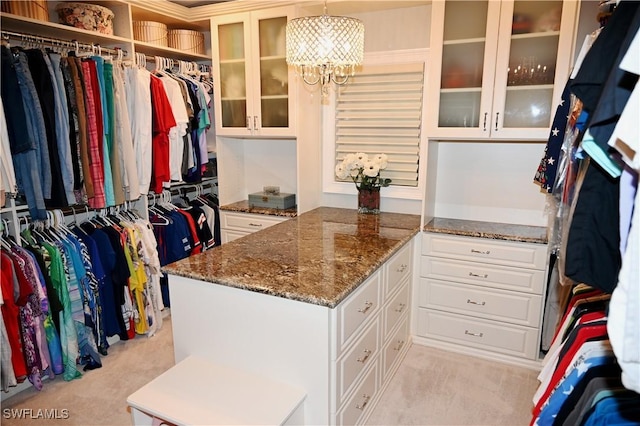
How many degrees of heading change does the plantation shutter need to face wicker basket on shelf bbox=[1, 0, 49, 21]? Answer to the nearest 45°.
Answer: approximately 45° to its right

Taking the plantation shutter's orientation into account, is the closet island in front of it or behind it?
in front

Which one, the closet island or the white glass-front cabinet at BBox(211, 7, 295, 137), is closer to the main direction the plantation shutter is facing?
the closet island

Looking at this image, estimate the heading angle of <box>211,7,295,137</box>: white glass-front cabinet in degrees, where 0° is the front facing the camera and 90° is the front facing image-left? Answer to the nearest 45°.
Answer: approximately 0°

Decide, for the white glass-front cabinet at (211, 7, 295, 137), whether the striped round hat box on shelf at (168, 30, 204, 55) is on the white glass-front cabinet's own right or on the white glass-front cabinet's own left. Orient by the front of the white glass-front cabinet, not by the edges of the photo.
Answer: on the white glass-front cabinet's own right

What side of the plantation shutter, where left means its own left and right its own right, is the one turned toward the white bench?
front

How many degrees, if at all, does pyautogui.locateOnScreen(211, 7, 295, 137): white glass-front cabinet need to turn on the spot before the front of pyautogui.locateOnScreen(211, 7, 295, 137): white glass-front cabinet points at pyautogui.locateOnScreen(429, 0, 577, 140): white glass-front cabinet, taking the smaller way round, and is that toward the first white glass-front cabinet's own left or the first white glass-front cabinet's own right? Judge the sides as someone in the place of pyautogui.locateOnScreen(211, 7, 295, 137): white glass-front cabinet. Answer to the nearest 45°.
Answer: approximately 45° to the first white glass-front cabinet's own left

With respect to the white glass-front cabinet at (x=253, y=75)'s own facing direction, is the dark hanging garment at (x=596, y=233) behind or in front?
in front

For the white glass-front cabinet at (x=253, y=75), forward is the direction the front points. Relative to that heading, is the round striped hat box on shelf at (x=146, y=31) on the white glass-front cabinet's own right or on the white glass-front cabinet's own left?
on the white glass-front cabinet's own right

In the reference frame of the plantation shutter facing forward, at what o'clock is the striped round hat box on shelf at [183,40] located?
The striped round hat box on shelf is roughly at 3 o'clock from the plantation shutter.
